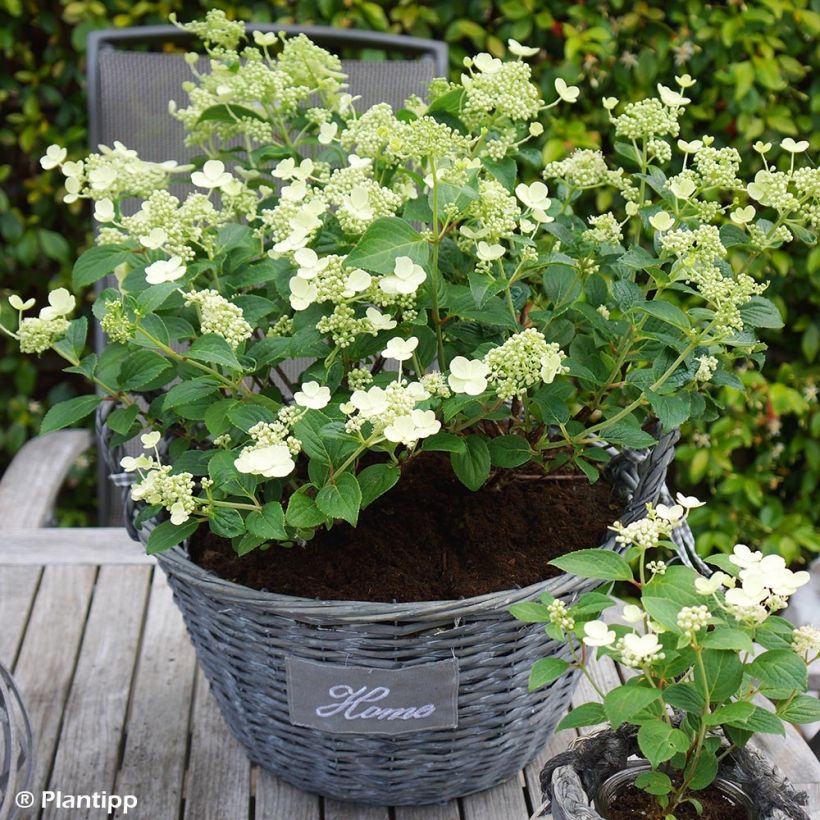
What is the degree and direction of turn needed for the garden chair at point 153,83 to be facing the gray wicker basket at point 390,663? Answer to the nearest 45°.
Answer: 0° — it already faces it

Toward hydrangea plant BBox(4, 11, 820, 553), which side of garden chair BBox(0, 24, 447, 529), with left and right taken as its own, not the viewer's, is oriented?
front

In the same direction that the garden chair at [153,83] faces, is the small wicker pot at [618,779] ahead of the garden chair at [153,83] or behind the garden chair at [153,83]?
ahead

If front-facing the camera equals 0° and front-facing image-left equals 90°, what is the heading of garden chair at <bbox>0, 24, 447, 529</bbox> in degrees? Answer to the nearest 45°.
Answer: approximately 0°

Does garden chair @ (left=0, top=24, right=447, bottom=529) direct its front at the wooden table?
yes

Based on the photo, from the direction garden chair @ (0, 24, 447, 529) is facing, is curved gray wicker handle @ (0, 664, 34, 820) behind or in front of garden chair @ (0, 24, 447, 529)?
in front
